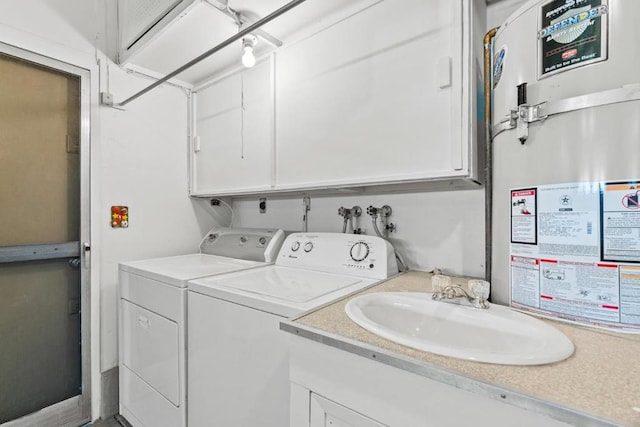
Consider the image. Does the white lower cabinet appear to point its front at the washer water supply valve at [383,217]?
no

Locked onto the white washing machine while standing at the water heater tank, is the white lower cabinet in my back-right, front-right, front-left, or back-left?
front-left

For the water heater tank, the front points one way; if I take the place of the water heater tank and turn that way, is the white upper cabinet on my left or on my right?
on my right

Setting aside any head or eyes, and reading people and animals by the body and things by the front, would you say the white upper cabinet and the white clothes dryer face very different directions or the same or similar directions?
same or similar directions

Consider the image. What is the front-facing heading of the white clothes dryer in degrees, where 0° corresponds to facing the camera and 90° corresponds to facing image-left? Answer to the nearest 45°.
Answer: approximately 45°

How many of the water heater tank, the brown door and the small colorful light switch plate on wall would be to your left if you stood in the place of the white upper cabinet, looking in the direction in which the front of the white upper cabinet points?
1

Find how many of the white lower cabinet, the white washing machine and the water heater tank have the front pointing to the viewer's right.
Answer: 0

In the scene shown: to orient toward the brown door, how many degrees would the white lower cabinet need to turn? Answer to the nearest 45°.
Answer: approximately 45° to its right

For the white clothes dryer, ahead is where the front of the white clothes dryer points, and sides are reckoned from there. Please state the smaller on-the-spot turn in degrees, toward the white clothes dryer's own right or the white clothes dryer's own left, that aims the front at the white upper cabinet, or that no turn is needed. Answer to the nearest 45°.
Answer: approximately 90° to the white clothes dryer's own left

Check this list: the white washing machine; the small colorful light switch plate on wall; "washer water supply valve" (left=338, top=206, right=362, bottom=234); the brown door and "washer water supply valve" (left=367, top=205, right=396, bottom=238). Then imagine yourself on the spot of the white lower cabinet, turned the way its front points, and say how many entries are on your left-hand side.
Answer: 0

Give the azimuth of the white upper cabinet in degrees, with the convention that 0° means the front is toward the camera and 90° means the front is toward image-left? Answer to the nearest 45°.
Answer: approximately 45°

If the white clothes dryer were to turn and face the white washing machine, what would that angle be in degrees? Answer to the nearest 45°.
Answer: approximately 90° to its left

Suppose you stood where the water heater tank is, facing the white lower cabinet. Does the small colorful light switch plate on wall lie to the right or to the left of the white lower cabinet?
right

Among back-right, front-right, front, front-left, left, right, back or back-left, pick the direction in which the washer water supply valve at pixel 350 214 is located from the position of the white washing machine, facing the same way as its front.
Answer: back

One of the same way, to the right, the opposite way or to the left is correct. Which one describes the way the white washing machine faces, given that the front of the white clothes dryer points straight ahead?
the same way

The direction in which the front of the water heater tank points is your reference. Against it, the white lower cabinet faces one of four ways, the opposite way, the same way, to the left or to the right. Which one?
the same way

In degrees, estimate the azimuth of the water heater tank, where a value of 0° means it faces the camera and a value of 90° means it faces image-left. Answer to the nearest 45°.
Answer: approximately 45°
